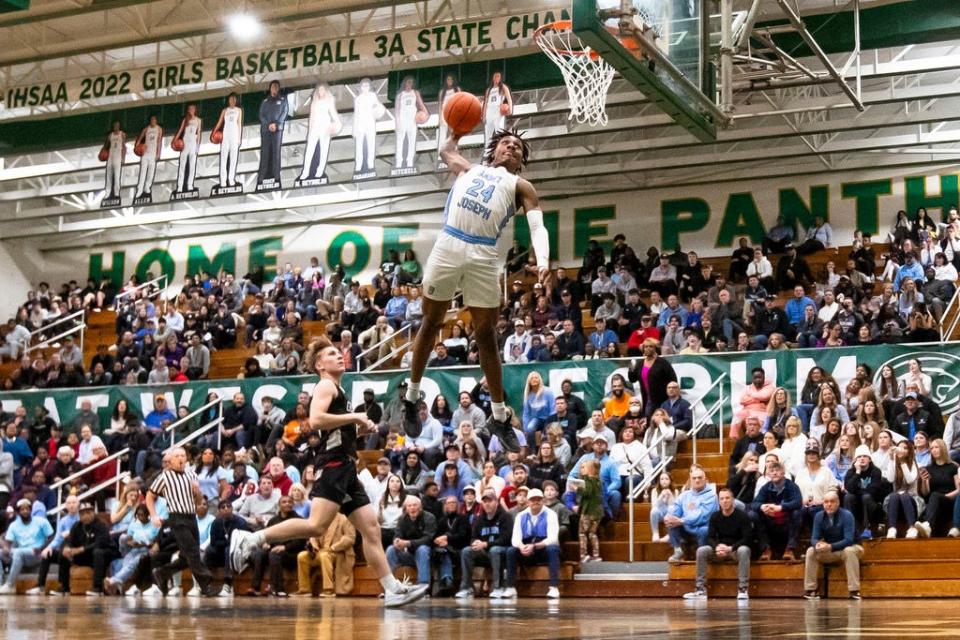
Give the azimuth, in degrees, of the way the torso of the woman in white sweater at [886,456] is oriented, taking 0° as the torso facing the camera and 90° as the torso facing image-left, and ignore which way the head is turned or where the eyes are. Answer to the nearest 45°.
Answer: approximately 45°

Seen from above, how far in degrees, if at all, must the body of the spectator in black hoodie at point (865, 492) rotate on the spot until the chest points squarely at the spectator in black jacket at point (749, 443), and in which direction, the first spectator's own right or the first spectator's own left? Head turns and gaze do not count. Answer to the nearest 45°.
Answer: approximately 135° to the first spectator's own right

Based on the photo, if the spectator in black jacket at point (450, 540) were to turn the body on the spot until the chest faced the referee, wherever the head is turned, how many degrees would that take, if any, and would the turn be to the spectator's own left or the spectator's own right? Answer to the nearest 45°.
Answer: approximately 90° to the spectator's own right

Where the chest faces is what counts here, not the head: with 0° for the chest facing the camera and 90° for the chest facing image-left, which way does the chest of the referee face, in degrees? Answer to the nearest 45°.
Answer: approximately 315°

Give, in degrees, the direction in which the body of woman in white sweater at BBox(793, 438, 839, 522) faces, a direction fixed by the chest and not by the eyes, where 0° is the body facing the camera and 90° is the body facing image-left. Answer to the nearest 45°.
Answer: approximately 0°

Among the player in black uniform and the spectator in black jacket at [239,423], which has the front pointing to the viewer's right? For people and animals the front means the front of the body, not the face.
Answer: the player in black uniform

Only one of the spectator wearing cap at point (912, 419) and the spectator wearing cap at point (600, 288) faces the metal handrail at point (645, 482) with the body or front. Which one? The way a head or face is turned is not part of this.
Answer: the spectator wearing cap at point (600, 288)

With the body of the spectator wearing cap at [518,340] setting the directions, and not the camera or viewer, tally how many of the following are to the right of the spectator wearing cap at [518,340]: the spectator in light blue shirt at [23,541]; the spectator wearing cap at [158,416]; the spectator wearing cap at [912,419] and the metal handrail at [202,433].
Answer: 3

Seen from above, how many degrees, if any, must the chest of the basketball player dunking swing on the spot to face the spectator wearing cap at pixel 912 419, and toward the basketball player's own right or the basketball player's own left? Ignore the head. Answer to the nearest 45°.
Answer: approximately 135° to the basketball player's own left
